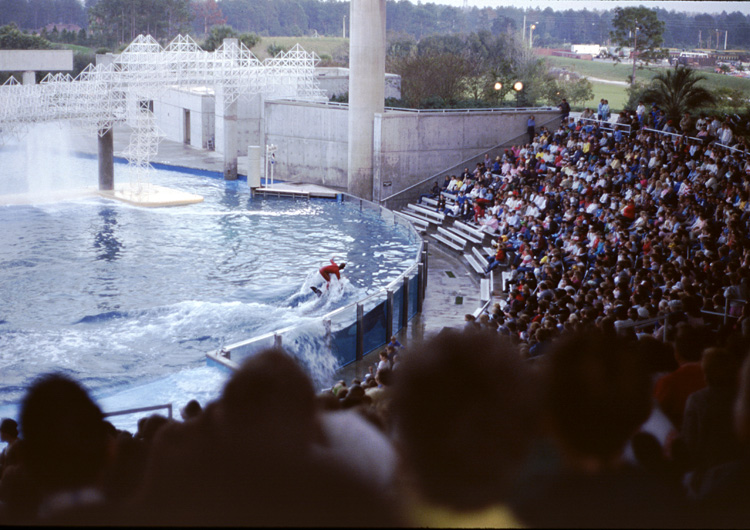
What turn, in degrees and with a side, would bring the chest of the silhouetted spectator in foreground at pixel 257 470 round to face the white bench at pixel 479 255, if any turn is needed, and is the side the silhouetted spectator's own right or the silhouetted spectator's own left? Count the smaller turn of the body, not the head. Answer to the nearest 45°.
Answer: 0° — they already face it

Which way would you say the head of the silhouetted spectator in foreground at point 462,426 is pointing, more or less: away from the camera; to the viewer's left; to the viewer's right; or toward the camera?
away from the camera

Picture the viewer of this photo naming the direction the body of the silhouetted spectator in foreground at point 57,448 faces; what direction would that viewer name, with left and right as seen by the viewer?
facing away from the viewer

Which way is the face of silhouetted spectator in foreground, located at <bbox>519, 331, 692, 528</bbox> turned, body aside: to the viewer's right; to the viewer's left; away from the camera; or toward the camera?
away from the camera

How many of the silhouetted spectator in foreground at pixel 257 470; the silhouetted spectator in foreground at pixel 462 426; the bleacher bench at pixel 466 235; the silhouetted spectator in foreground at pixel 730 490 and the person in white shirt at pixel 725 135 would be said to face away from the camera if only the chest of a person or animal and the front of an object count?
3

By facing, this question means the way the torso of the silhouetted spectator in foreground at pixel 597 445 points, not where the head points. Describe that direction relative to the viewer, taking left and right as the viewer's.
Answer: facing away from the viewer

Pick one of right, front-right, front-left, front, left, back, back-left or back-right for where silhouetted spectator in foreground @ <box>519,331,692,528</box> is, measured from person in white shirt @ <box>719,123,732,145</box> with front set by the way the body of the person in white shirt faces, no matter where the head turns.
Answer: front-left

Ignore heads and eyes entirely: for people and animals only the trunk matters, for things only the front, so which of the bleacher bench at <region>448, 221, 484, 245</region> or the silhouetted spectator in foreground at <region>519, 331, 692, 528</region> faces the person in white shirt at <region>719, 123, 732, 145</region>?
the silhouetted spectator in foreground

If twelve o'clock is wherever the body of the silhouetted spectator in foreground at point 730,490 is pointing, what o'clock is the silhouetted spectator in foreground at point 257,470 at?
the silhouetted spectator in foreground at point 257,470 is roughly at 8 o'clock from the silhouetted spectator in foreground at point 730,490.

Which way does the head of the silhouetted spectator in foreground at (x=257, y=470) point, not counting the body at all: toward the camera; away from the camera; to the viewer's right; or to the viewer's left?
away from the camera

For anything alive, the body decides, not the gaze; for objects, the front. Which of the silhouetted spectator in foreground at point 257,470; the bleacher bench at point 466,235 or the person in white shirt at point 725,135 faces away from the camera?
the silhouetted spectator in foreground

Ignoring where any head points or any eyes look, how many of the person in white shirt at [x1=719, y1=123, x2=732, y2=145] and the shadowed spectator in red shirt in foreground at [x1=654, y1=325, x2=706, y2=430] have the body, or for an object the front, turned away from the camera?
1

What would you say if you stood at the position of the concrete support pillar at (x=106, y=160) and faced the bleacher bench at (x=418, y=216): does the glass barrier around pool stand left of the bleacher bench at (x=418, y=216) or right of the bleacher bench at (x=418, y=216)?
right

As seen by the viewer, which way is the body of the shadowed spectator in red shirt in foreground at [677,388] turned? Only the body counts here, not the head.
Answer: away from the camera

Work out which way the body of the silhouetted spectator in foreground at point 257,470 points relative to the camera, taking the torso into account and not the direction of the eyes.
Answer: away from the camera
